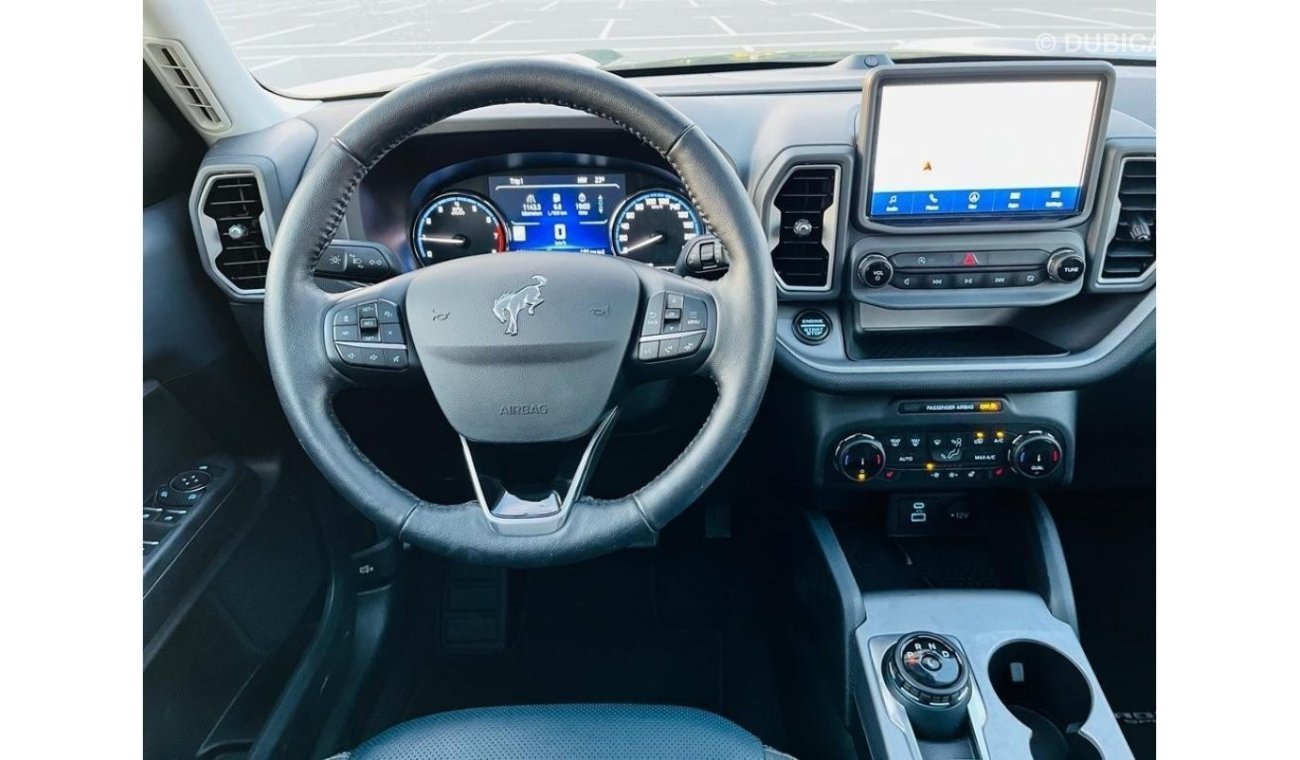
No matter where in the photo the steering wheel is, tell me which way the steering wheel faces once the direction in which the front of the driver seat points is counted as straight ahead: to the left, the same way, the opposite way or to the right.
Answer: the opposite way

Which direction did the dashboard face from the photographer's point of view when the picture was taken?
facing the viewer

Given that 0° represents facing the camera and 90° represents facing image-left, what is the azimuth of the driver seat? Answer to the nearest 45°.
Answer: approximately 180°

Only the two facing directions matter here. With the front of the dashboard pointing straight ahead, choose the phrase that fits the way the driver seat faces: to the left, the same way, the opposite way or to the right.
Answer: the opposite way

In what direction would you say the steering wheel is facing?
toward the camera

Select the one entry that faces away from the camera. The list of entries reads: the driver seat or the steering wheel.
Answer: the driver seat

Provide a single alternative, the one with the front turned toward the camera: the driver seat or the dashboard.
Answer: the dashboard

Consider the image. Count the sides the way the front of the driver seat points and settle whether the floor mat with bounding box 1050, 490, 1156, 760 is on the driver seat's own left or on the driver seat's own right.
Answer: on the driver seat's own right

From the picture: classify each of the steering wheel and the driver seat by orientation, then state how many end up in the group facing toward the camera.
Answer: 1
